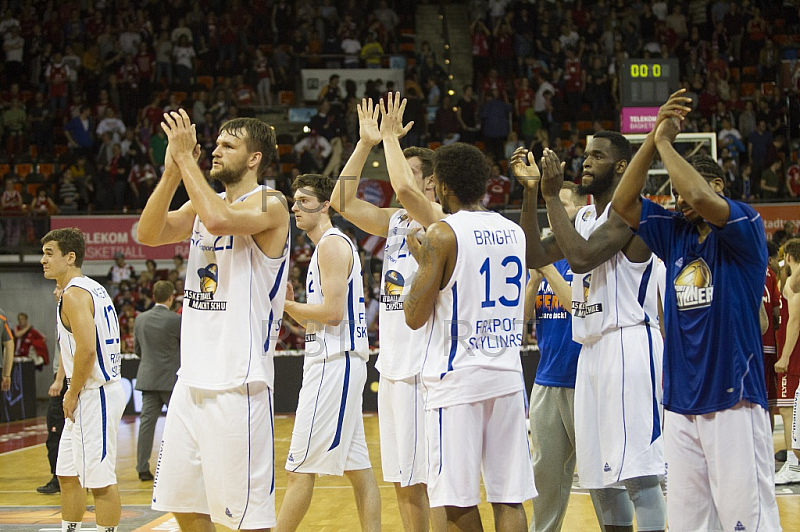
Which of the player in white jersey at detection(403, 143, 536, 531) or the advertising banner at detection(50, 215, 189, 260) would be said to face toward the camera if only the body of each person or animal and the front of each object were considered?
the advertising banner

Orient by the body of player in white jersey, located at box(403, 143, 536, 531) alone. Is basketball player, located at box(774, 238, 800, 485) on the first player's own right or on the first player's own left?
on the first player's own right

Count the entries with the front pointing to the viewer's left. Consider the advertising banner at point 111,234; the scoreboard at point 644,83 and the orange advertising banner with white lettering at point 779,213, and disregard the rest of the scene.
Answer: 0

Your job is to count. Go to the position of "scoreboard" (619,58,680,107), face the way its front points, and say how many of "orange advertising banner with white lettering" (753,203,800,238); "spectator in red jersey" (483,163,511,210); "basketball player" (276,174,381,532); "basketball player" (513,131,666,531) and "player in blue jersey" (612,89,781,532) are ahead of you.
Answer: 3

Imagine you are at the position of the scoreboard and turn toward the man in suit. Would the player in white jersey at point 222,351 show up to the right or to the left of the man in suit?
left

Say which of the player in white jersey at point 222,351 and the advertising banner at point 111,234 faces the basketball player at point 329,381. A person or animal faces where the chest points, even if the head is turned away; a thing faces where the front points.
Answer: the advertising banner

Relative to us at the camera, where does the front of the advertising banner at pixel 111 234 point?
facing the viewer

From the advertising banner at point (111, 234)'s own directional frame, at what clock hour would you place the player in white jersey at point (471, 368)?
The player in white jersey is roughly at 12 o'clock from the advertising banner.

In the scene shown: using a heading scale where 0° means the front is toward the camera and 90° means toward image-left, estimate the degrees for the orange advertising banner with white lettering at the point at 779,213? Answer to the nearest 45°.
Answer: approximately 0°

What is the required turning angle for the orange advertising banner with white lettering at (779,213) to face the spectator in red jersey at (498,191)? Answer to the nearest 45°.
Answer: approximately 90° to its right

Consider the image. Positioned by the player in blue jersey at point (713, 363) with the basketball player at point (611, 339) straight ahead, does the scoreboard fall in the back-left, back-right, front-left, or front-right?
front-right

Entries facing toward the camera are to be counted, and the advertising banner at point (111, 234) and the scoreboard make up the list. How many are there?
2

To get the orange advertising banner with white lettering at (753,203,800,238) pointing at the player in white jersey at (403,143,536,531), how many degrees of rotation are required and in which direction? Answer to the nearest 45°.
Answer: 0° — it already faces them

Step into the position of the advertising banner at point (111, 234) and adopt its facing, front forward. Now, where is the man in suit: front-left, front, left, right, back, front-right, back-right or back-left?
front
